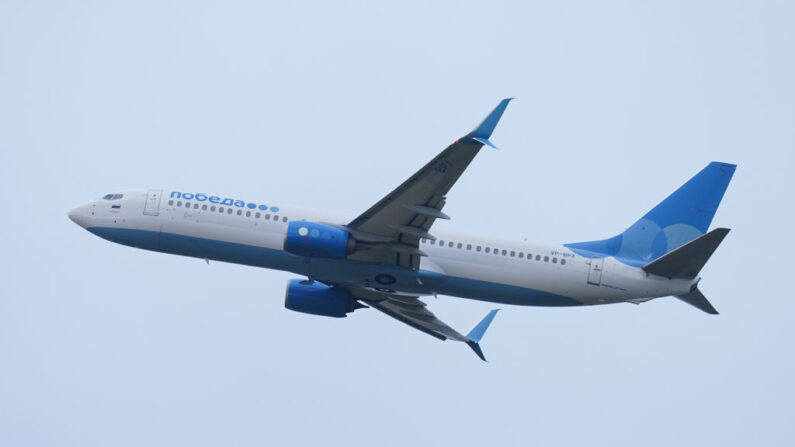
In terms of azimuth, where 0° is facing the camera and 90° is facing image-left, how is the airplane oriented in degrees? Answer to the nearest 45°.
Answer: approximately 90°
